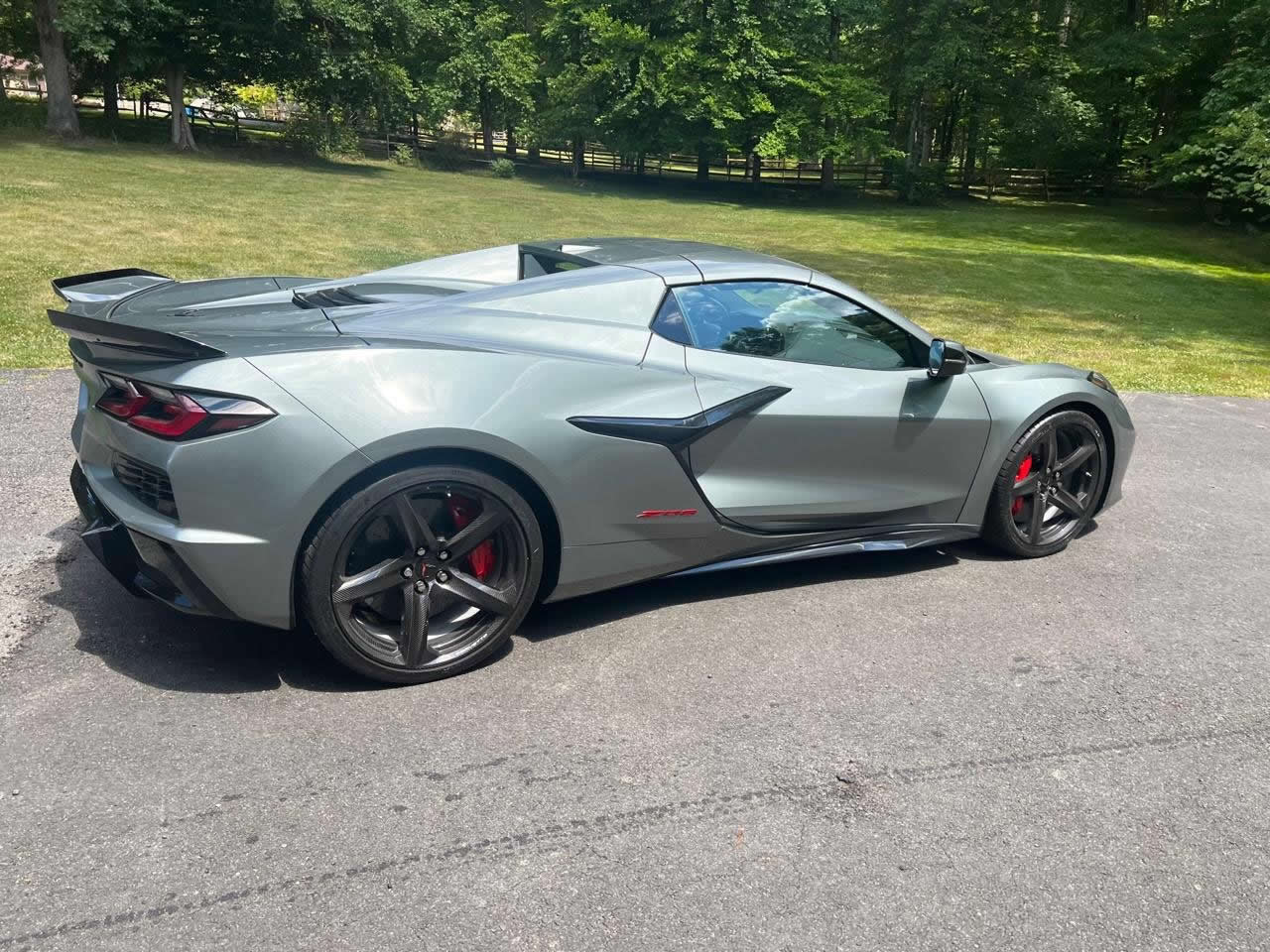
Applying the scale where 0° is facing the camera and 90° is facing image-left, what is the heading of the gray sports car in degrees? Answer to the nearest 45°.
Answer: approximately 225°

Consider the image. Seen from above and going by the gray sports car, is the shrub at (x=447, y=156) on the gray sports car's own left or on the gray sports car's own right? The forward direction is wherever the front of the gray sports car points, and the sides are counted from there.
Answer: on the gray sports car's own left

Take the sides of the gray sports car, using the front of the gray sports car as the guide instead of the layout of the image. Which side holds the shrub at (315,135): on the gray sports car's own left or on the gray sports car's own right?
on the gray sports car's own left
